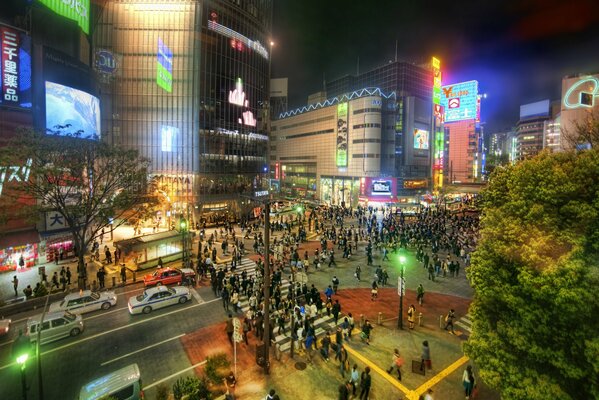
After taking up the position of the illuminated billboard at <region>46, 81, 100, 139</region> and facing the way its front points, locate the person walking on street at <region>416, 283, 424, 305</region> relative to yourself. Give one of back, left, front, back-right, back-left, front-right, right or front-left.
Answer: front

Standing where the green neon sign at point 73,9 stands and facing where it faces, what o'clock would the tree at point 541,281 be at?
The tree is roughly at 1 o'clock from the green neon sign.

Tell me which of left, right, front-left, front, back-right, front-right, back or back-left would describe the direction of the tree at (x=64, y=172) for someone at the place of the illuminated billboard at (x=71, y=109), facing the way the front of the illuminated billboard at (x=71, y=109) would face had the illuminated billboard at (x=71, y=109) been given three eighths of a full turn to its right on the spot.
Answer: left

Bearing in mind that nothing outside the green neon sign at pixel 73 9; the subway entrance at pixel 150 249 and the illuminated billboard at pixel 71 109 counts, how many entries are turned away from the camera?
0

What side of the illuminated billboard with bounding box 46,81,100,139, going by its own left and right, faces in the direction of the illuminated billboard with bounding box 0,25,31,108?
right

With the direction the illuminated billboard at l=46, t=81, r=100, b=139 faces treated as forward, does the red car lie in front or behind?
in front

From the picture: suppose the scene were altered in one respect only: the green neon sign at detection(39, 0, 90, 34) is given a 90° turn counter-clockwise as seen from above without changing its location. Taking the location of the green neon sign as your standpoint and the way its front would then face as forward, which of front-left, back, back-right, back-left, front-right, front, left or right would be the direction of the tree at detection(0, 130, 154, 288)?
back-right

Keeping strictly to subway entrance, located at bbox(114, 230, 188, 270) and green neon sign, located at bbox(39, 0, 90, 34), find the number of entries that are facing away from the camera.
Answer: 0

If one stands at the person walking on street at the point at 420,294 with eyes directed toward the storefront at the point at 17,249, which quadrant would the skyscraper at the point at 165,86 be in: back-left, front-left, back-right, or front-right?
front-right
